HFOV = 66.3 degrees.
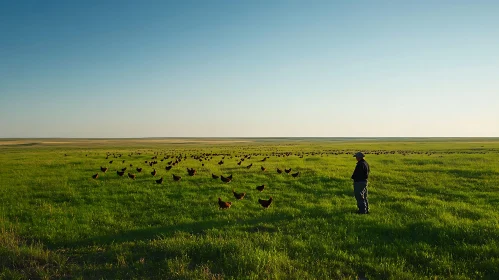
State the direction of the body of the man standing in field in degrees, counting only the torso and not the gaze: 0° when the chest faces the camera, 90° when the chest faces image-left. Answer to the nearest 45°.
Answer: approximately 90°

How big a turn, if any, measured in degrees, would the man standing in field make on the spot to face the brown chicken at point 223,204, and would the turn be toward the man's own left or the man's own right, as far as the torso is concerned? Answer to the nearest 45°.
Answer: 0° — they already face it
